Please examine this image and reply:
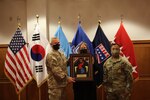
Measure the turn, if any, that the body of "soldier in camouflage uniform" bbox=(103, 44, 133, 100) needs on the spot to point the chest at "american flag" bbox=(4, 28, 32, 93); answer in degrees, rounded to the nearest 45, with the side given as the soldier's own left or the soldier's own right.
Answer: approximately 90° to the soldier's own right

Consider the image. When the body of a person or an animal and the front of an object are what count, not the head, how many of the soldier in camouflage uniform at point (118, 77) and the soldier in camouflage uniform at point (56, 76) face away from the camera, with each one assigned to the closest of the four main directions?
0

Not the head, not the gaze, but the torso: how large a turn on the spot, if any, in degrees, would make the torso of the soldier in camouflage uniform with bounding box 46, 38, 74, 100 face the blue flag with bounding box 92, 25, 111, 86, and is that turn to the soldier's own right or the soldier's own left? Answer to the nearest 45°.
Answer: approximately 90° to the soldier's own left

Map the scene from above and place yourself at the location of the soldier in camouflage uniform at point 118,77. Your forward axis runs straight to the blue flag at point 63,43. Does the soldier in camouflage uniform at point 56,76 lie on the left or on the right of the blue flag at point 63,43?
left

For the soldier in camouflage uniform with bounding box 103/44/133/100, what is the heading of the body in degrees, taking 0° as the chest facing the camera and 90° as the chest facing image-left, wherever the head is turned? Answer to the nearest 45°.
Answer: approximately 0°

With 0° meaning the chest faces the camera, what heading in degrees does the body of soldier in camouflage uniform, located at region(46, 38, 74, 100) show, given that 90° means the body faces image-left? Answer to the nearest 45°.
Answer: approximately 315°

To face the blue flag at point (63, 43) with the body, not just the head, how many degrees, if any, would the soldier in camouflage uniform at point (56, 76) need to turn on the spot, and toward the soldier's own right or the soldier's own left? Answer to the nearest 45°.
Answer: approximately 135° to the soldier's own left

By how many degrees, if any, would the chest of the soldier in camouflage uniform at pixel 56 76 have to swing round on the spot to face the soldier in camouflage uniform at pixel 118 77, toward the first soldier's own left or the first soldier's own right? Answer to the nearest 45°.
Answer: approximately 45° to the first soldier's own left

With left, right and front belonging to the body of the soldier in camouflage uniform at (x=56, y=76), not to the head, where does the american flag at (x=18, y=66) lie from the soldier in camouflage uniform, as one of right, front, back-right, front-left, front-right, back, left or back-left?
back

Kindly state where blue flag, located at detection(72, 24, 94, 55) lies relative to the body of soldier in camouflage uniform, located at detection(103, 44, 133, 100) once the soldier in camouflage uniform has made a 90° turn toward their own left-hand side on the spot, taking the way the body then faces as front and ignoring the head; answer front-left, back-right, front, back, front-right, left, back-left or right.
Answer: back-left
